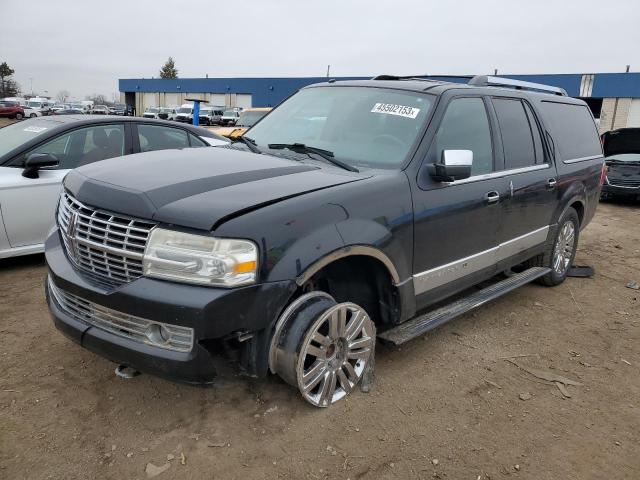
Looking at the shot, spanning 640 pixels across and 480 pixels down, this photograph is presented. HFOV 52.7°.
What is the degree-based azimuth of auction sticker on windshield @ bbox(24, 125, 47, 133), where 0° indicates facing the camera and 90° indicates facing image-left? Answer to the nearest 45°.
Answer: approximately 45°

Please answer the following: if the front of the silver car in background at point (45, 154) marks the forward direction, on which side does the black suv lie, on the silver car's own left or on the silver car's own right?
on the silver car's own left

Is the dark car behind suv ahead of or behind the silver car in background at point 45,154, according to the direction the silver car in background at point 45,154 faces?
behind

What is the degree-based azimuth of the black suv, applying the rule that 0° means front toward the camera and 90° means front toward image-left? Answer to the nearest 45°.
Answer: approximately 45°

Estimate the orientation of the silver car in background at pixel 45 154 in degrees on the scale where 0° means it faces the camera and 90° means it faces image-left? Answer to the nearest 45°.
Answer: approximately 45°

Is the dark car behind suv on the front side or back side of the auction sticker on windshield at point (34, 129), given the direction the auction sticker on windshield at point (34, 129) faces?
on the back side

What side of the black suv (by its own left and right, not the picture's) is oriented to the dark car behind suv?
back

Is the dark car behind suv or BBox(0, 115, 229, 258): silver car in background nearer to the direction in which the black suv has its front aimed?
the silver car in background
